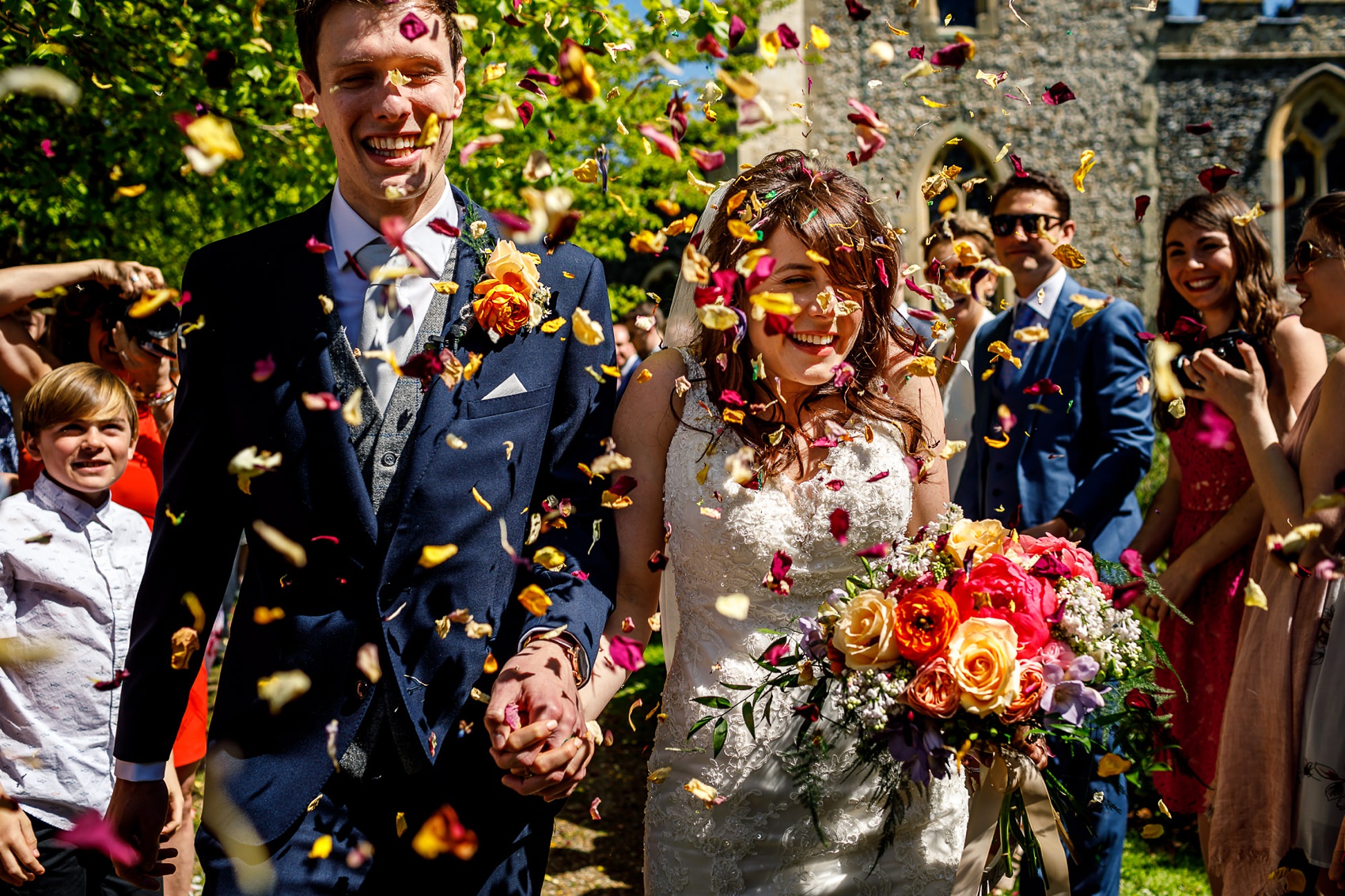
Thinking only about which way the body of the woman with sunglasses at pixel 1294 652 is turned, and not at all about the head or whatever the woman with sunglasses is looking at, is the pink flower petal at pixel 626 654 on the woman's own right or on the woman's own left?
on the woman's own left

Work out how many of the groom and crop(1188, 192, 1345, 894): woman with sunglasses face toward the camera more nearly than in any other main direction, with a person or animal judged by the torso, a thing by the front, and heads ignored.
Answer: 1

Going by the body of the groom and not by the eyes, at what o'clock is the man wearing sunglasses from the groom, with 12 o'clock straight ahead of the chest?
The man wearing sunglasses is roughly at 8 o'clock from the groom.

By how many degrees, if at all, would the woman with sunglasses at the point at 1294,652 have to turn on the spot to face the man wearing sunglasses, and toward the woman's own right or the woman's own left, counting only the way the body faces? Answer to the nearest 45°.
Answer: approximately 45° to the woman's own right

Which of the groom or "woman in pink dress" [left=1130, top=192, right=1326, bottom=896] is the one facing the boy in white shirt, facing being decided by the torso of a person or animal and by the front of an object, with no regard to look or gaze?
the woman in pink dress

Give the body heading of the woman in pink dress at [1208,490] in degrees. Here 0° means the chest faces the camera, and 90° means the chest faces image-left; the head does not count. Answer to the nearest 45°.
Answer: approximately 45°

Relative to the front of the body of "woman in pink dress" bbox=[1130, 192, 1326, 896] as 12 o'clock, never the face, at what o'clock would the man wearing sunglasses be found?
The man wearing sunglasses is roughly at 2 o'clock from the woman in pink dress.

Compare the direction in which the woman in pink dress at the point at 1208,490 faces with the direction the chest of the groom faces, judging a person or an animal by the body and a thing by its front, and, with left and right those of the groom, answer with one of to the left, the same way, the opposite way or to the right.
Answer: to the right

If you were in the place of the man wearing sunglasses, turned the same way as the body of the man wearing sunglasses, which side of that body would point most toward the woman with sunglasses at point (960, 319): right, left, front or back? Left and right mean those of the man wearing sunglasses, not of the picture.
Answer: right

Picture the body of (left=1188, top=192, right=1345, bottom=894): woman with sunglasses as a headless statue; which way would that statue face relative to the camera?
to the viewer's left

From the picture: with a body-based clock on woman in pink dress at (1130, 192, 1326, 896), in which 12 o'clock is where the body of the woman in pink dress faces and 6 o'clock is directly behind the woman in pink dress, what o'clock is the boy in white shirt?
The boy in white shirt is roughly at 12 o'clock from the woman in pink dress.

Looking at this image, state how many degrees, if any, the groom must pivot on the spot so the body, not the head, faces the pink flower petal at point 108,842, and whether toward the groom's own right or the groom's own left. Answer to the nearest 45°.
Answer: approximately 90° to the groom's own right
